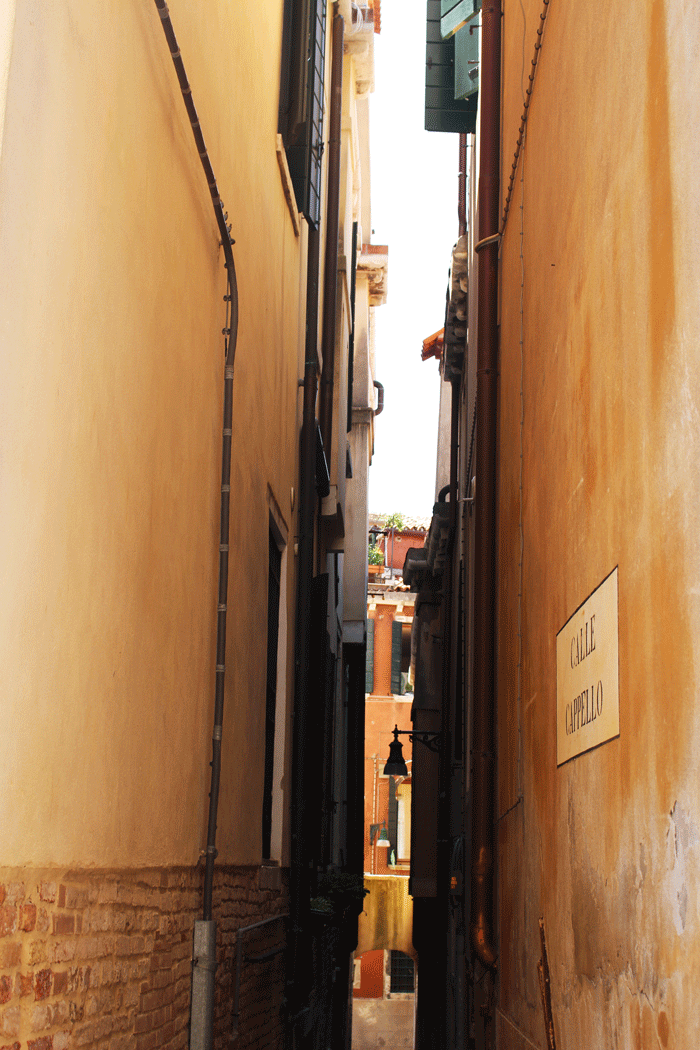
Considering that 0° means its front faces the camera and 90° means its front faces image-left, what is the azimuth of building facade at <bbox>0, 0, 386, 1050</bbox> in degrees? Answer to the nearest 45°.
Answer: approximately 270°

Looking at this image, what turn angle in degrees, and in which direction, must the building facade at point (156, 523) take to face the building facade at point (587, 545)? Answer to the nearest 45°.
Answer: approximately 45° to its right
